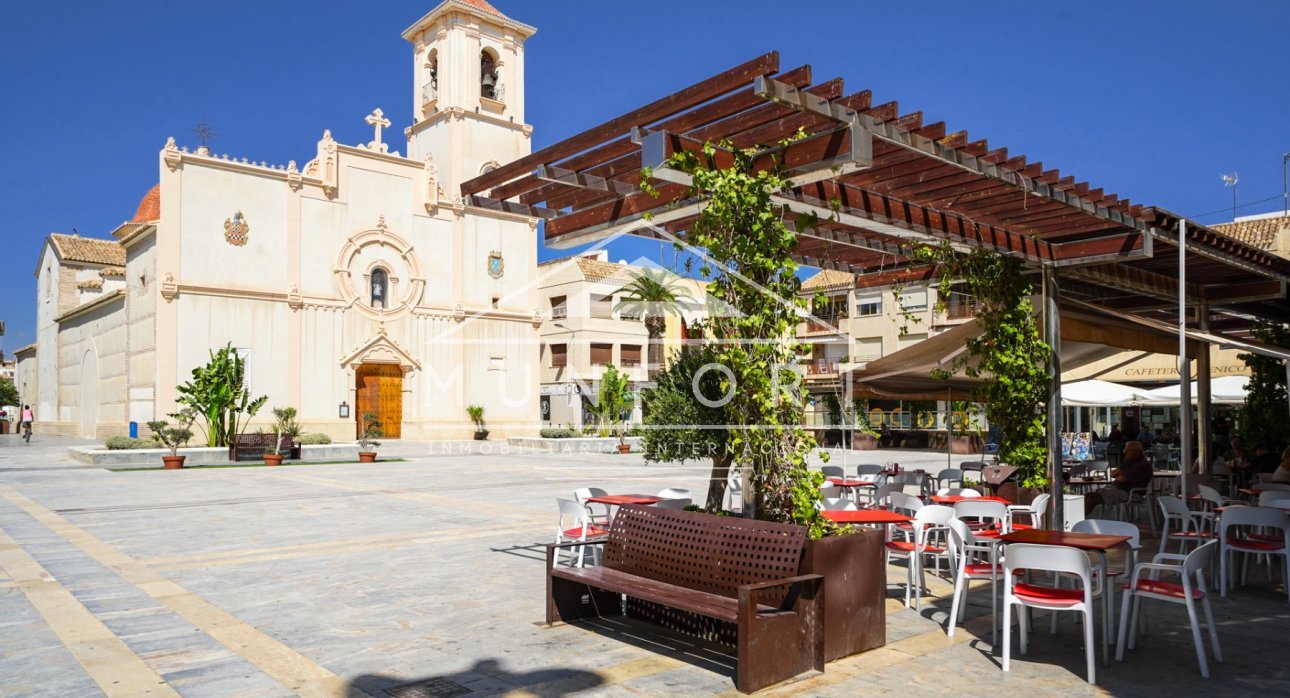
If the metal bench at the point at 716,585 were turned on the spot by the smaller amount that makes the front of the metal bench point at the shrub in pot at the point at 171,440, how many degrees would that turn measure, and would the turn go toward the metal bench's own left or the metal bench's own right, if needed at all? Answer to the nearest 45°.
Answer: approximately 90° to the metal bench's own right

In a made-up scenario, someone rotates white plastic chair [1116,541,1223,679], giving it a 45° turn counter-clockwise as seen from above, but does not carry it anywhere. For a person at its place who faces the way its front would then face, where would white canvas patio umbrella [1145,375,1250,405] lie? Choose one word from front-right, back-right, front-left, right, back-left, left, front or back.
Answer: right

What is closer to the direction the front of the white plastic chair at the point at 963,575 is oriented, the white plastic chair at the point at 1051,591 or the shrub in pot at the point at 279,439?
the white plastic chair

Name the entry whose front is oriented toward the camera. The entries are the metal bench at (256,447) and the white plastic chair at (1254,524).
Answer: the metal bench

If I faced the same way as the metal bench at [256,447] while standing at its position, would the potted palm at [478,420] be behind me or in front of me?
behind

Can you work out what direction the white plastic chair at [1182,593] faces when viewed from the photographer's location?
facing away from the viewer and to the left of the viewer

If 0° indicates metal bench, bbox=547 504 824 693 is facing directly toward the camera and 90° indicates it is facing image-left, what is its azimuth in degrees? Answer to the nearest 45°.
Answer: approximately 45°

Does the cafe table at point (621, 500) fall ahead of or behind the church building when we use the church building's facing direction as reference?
ahead

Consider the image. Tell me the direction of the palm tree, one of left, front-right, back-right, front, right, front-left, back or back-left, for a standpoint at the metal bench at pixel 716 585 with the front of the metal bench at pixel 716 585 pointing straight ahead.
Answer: back-right
